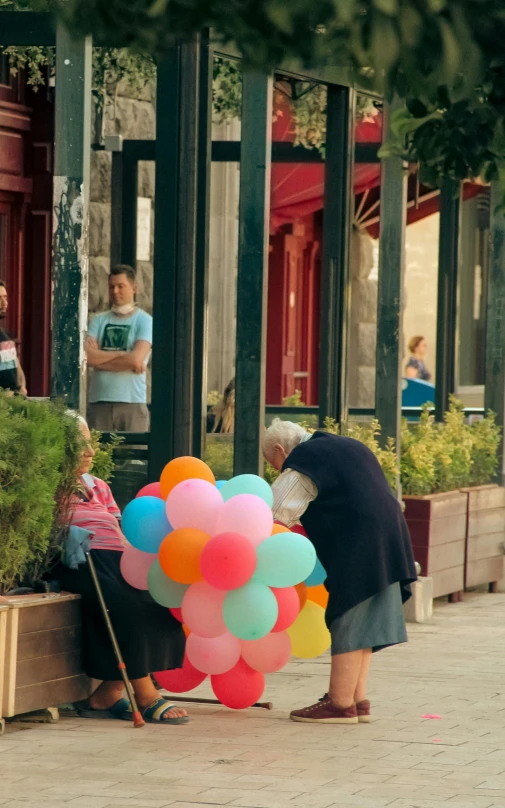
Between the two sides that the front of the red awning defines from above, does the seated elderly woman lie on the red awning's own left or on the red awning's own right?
on the red awning's own right

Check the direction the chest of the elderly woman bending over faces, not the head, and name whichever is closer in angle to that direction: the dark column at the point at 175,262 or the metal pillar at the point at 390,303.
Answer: the dark column

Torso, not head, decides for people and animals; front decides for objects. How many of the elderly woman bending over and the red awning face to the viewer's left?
1

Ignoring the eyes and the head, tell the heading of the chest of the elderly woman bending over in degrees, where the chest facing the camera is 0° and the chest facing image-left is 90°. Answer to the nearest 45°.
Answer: approximately 90°

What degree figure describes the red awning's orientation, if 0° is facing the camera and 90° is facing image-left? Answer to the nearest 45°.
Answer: approximately 315°

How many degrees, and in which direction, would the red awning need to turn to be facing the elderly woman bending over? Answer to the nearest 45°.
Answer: approximately 45° to its right

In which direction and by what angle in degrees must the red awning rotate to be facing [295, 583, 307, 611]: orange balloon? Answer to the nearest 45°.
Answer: approximately 45° to its right

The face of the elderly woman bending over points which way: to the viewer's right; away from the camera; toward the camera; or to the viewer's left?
to the viewer's left
